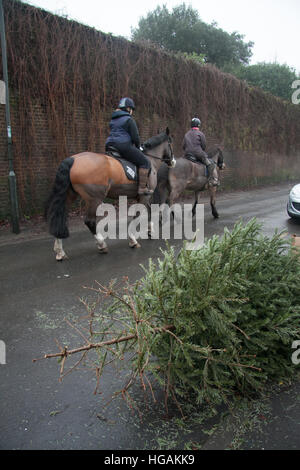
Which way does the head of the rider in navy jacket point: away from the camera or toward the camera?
away from the camera

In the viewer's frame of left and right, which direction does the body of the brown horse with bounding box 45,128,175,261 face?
facing away from the viewer and to the right of the viewer

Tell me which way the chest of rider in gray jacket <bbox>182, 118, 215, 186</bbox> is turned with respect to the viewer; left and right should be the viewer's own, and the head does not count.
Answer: facing away from the viewer and to the right of the viewer

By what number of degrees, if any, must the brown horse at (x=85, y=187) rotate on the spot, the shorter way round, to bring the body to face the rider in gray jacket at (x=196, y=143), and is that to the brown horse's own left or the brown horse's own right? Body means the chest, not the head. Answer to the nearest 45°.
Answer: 0° — it already faces them

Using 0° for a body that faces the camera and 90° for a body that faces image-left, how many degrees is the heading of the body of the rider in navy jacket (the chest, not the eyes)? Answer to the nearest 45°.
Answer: approximately 225°

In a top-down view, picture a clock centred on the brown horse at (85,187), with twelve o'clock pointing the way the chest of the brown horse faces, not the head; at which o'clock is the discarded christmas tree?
The discarded christmas tree is roughly at 4 o'clock from the brown horse.

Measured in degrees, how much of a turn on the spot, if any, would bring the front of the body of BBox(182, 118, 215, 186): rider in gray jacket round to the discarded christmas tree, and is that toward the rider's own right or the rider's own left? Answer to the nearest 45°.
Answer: approximately 135° to the rider's own right
